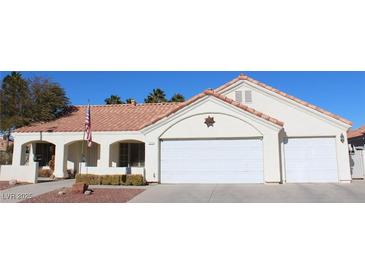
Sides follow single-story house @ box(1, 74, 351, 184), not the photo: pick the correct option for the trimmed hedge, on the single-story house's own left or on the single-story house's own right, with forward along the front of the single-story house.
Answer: on the single-story house's own right

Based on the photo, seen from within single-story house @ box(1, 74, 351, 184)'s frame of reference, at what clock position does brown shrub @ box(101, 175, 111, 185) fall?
The brown shrub is roughly at 1 o'clock from the single-story house.

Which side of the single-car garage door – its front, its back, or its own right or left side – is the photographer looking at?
front

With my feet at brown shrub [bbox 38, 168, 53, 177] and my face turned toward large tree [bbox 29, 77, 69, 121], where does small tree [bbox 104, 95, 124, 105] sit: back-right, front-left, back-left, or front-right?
front-right

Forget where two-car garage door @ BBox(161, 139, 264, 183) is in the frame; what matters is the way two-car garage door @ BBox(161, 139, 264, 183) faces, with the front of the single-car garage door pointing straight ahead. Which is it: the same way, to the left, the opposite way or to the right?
the same way

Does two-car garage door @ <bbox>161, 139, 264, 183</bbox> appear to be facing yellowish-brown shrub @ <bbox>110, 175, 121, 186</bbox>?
no

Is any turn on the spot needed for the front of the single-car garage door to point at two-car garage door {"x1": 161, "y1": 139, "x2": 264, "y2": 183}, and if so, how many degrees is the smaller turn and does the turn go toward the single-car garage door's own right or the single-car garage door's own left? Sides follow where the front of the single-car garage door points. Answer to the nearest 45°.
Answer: approximately 45° to the single-car garage door's own right

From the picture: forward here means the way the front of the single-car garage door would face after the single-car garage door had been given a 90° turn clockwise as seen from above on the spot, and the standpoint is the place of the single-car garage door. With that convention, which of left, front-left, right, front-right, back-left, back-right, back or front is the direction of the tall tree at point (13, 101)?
front

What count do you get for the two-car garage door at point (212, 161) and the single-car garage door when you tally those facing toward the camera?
2

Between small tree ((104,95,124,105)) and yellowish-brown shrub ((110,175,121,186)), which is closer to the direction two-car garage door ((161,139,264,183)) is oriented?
the yellowish-brown shrub

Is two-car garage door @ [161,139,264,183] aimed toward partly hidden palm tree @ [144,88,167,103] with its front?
no

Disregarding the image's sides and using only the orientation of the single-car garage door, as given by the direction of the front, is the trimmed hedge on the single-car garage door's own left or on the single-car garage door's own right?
on the single-car garage door's own right

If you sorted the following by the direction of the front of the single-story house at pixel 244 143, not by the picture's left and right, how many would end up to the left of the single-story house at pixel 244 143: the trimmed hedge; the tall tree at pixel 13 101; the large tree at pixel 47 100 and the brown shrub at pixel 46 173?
0

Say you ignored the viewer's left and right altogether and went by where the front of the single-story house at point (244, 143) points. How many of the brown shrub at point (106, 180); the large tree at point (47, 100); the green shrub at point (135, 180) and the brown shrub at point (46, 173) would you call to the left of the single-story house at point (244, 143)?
0

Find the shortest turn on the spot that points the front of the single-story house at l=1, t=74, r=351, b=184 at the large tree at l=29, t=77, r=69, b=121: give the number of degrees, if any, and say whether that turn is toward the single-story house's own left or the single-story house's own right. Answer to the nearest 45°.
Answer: approximately 135° to the single-story house's own right

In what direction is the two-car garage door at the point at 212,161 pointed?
toward the camera

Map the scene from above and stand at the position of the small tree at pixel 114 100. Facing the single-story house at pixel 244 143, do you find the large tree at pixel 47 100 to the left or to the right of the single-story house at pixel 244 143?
right

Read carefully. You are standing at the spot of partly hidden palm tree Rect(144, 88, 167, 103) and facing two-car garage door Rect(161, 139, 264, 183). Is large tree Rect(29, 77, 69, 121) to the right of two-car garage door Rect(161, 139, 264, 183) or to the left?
right

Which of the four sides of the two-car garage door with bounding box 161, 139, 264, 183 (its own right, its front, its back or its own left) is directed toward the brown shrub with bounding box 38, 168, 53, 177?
right
